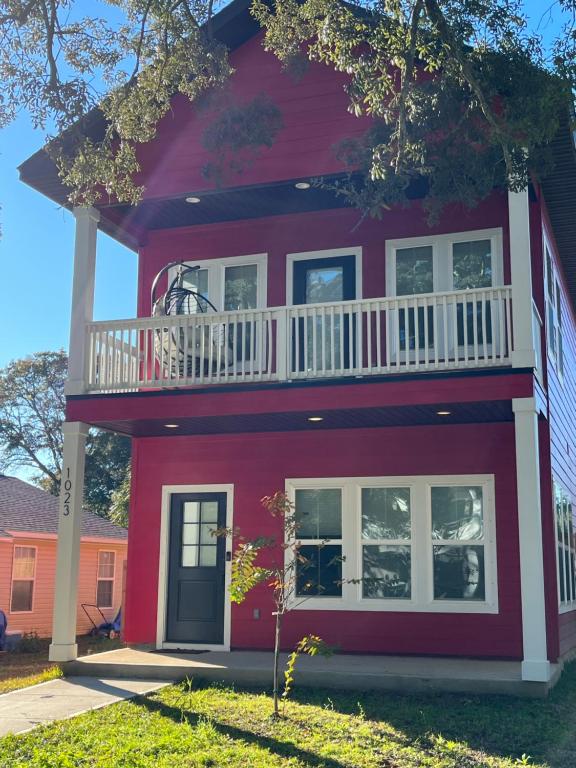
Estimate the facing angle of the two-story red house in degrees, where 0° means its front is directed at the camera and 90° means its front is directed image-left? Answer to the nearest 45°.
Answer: approximately 0°

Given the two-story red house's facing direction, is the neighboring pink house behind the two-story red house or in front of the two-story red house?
behind
